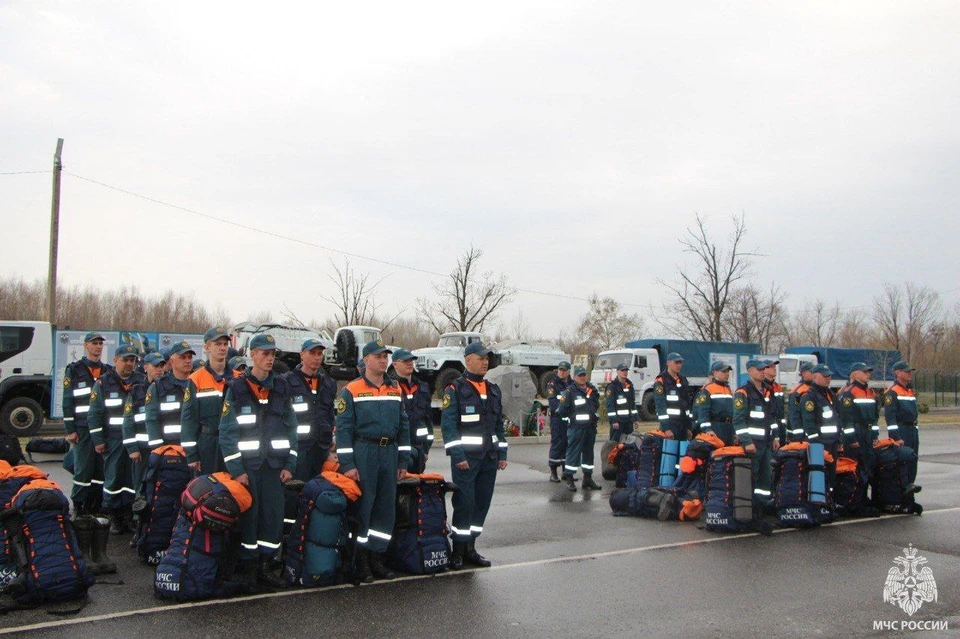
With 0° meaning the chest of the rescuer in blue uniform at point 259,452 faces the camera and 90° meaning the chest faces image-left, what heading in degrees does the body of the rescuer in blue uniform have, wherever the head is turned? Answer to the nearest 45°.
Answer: approximately 315°

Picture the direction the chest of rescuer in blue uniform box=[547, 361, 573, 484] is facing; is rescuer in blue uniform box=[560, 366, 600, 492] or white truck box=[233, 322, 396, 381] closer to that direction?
the rescuer in blue uniform

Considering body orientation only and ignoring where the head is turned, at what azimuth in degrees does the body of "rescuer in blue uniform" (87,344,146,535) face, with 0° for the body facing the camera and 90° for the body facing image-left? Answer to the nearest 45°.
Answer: approximately 315°

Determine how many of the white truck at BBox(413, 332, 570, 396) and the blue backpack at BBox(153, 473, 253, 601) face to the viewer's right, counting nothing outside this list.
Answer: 0

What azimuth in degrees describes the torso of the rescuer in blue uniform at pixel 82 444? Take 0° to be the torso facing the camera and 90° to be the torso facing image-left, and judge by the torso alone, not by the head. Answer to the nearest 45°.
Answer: approximately 315°

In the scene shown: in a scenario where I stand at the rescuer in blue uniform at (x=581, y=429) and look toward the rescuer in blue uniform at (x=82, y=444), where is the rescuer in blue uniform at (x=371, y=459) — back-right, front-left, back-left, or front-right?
front-left

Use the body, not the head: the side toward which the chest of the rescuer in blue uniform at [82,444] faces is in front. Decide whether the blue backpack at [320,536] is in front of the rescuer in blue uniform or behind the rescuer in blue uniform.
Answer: in front

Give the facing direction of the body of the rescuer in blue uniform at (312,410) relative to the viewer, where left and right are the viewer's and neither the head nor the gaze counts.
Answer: facing the viewer and to the right of the viewer

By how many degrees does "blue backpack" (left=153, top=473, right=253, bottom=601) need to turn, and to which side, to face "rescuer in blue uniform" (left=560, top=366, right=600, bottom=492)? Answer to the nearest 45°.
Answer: approximately 180°

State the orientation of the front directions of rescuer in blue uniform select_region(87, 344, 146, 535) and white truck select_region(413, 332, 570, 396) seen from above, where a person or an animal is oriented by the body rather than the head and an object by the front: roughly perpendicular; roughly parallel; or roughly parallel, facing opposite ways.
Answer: roughly perpendicular

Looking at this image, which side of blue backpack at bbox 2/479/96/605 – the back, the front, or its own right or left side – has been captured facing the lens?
front

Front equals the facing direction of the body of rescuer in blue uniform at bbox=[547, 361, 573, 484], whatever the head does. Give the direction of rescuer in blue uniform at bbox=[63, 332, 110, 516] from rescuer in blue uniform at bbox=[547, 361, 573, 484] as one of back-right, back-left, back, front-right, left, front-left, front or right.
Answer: right

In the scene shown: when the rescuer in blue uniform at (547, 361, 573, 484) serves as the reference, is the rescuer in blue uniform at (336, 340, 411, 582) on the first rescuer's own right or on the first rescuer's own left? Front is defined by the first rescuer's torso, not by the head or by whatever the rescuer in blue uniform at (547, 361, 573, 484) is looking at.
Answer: on the first rescuer's own right

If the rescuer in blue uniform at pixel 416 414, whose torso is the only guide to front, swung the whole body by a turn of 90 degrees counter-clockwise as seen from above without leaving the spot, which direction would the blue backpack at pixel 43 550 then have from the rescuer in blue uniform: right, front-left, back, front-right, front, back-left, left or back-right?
back
